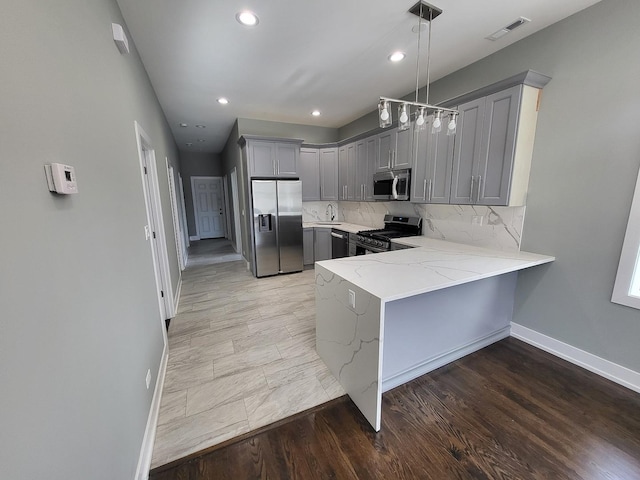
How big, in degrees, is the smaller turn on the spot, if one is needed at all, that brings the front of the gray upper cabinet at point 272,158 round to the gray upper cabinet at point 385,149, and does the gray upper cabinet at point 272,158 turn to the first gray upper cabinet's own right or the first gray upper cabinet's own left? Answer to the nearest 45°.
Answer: approximately 45° to the first gray upper cabinet's own left

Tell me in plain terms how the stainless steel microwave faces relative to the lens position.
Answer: facing the viewer and to the left of the viewer

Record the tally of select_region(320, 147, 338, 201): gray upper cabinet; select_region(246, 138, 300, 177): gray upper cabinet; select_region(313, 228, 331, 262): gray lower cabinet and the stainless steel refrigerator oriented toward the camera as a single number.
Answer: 4

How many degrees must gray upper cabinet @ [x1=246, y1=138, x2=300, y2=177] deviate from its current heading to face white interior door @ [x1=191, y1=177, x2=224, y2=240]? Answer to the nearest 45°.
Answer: approximately 135° to its right

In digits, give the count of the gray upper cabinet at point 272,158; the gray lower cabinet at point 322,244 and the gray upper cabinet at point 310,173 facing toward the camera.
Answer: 3

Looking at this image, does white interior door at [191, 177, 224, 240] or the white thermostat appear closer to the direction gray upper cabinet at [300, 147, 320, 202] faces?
the white thermostat

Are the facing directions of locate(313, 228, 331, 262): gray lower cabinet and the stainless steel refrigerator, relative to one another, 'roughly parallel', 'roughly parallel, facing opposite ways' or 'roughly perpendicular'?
roughly parallel

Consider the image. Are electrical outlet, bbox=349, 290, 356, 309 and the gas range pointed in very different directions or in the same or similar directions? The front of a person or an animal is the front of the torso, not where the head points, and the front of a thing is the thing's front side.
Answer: same or similar directions

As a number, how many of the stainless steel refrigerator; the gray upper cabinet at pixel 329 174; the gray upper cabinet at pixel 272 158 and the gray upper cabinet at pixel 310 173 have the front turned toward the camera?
4

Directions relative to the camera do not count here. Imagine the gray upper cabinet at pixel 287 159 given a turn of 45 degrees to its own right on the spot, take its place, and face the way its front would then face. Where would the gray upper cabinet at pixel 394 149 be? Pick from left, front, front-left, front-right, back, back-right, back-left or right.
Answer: left

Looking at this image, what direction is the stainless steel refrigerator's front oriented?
toward the camera

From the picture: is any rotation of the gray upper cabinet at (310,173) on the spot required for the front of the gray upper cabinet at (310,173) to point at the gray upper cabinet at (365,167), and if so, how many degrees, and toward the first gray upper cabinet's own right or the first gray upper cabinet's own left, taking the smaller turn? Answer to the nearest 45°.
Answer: approximately 45° to the first gray upper cabinet's own left

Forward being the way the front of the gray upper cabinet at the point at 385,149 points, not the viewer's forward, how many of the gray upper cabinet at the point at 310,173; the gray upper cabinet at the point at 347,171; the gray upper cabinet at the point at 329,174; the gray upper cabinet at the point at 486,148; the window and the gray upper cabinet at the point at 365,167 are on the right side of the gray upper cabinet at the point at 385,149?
4

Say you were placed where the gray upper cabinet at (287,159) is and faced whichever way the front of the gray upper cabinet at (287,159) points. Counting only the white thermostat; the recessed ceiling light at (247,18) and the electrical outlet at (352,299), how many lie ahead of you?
3

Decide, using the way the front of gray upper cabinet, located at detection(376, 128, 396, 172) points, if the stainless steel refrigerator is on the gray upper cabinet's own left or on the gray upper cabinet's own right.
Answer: on the gray upper cabinet's own right

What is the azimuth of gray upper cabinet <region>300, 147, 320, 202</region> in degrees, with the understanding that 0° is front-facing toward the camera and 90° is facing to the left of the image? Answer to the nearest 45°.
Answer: approximately 0°

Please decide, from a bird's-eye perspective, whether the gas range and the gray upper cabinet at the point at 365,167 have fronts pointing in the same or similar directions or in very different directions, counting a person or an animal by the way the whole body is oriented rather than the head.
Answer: same or similar directions

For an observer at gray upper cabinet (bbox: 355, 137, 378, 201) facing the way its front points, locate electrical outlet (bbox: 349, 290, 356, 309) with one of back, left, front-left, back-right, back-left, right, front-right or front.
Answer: front-left
